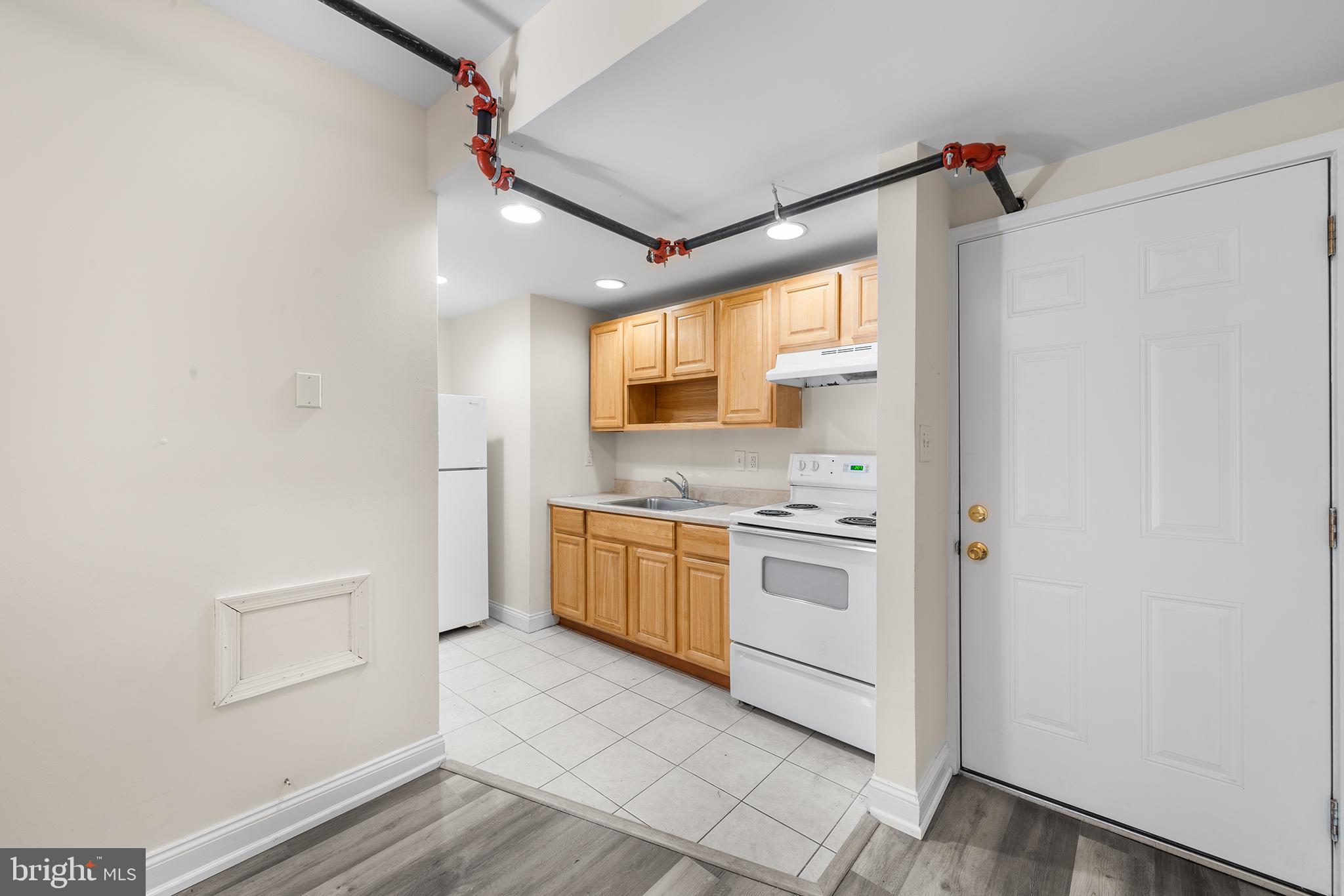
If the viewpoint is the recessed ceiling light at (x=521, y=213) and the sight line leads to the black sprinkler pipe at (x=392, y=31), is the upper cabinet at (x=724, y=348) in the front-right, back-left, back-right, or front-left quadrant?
back-left

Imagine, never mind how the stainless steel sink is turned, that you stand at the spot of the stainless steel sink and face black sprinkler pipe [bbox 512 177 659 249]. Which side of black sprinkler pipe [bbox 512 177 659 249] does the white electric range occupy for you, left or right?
left

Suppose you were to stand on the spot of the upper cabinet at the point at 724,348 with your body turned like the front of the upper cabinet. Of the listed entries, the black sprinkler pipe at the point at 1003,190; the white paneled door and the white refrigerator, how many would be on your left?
2

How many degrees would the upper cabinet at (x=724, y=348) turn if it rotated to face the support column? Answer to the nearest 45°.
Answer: approximately 90° to its left

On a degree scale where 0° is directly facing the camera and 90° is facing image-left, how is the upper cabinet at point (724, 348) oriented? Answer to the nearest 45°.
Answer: approximately 45°

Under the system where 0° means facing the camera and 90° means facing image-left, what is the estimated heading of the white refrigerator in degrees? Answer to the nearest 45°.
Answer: approximately 315°
